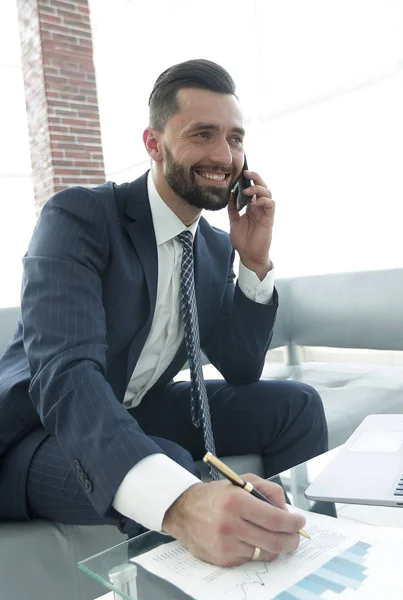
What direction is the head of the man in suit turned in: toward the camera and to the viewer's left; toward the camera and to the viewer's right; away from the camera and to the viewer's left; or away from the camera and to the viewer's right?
toward the camera and to the viewer's right

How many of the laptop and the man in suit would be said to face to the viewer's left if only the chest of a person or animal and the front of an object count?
1

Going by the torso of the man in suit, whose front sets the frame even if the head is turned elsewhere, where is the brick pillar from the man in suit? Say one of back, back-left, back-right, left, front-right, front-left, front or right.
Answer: back-left

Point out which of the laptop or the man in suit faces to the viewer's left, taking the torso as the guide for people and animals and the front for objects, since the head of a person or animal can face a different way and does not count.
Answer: the laptop

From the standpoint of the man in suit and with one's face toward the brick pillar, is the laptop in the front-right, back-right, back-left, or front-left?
back-right

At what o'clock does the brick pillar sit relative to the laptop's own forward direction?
The brick pillar is roughly at 2 o'clock from the laptop.

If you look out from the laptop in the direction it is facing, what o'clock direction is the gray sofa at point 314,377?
The gray sofa is roughly at 3 o'clock from the laptop.

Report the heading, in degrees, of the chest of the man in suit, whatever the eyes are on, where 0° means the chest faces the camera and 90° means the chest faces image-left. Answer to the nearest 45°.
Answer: approximately 315°

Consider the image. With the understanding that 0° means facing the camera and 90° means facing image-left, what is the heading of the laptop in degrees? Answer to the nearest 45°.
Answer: approximately 90°
